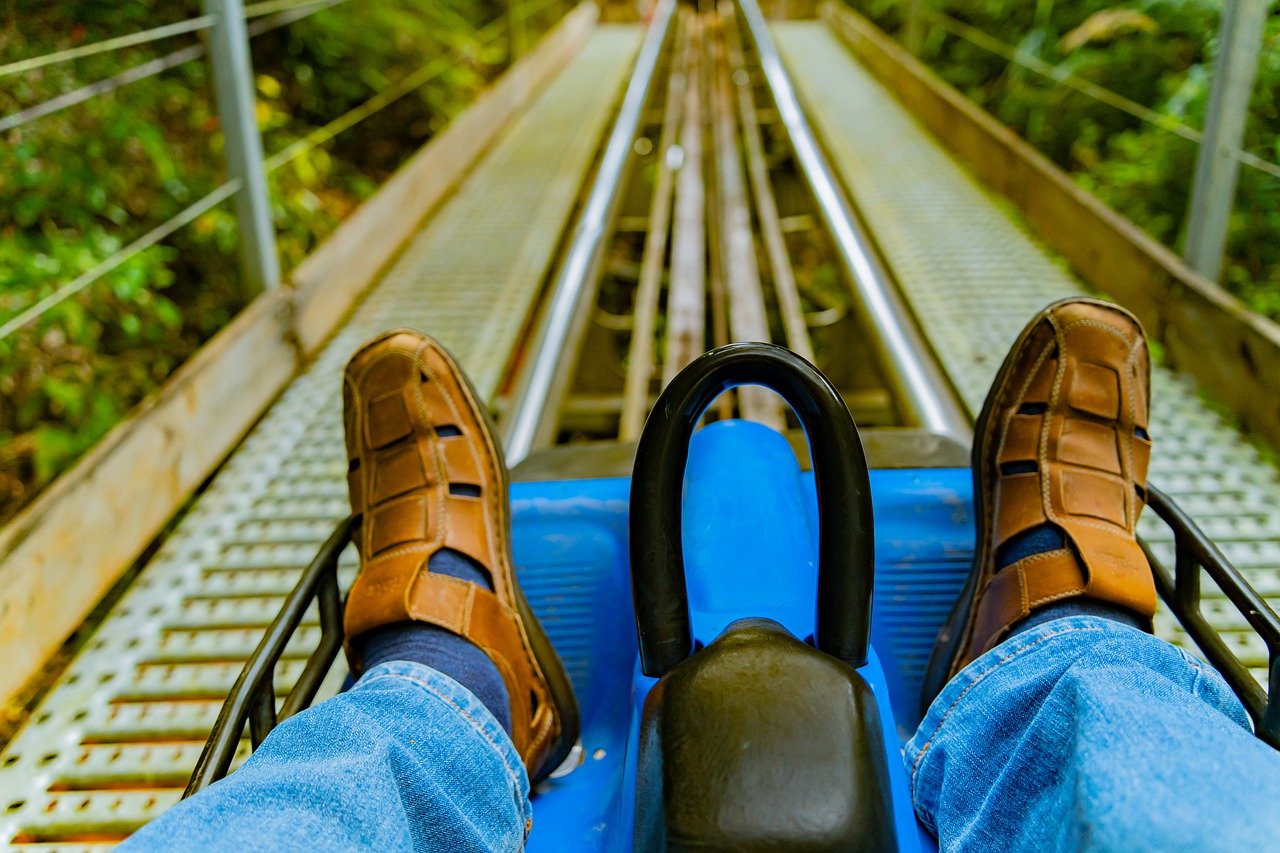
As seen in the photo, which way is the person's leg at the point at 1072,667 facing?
away from the camera

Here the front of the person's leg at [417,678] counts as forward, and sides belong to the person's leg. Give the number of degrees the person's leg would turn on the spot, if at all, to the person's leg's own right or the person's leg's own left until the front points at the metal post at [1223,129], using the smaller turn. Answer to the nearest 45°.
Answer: approximately 45° to the person's leg's own right

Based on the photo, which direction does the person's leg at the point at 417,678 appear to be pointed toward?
away from the camera

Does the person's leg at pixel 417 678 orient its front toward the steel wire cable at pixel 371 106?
yes

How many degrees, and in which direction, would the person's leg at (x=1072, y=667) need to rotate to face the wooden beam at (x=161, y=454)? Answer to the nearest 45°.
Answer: approximately 90° to its left

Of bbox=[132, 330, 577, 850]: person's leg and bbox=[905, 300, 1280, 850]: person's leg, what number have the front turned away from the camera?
2

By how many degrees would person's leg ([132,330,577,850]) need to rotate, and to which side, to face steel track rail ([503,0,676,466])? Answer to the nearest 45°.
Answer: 0° — it already faces it

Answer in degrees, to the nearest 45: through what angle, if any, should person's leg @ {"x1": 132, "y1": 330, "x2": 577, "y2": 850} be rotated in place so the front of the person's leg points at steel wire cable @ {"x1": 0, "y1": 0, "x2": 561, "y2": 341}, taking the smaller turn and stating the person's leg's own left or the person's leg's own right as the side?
0° — it already faces it
